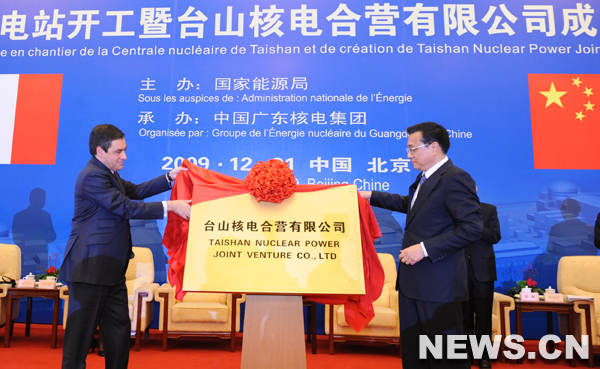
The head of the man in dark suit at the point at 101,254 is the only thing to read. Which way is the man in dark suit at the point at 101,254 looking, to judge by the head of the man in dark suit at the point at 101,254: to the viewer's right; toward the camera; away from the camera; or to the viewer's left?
to the viewer's right

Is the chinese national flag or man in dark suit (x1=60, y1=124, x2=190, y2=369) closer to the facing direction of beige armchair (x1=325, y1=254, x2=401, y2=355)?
the man in dark suit

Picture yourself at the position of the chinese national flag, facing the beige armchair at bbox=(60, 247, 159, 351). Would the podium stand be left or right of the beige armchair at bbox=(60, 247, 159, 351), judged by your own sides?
left

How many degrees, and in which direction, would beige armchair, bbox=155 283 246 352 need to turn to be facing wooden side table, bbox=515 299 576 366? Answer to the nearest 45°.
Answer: approximately 90° to its left

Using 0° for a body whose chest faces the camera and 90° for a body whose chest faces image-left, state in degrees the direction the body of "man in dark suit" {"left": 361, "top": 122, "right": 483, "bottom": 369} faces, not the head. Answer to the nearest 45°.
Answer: approximately 90°

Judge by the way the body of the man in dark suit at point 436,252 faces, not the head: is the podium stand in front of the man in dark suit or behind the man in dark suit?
in front

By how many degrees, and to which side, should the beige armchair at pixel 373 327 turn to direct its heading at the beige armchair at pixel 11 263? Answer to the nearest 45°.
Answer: approximately 90° to its right

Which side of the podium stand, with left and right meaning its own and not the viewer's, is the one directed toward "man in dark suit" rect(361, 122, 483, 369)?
left
